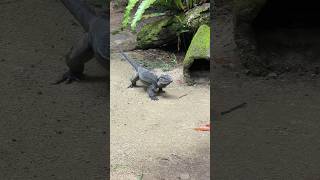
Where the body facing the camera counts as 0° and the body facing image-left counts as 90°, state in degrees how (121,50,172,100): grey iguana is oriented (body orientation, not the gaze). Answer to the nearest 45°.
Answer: approximately 315°

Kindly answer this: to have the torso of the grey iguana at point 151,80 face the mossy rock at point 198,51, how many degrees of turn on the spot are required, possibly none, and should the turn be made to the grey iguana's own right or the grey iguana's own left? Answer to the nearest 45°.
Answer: approximately 90° to the grey iguana's own left

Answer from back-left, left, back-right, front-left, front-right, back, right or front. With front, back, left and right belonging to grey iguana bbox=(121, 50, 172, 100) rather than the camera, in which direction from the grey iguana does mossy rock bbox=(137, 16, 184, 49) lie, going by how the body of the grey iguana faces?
back-left
